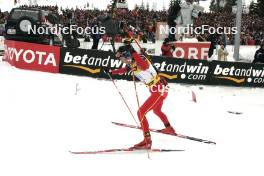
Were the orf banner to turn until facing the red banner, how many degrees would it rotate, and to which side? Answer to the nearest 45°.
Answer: approximately 45° to its right

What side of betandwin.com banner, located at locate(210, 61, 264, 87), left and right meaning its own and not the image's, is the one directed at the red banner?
right

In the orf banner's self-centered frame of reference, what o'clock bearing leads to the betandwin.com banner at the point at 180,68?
The betandwin.com banner is roughly at 12 o'clock from the orf banner.

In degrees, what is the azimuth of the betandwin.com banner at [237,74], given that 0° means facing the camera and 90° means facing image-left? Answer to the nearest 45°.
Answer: approximately 0°

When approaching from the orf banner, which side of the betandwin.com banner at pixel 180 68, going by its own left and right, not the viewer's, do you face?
back

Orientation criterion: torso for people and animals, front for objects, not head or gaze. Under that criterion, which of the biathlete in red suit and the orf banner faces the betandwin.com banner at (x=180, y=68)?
the orf banner

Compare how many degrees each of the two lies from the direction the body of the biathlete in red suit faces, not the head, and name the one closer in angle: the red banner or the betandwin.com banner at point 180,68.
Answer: the red banner

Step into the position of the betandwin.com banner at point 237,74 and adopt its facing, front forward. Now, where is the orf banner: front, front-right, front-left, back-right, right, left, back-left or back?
back-right

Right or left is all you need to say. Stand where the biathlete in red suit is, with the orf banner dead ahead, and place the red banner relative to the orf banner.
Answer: left
